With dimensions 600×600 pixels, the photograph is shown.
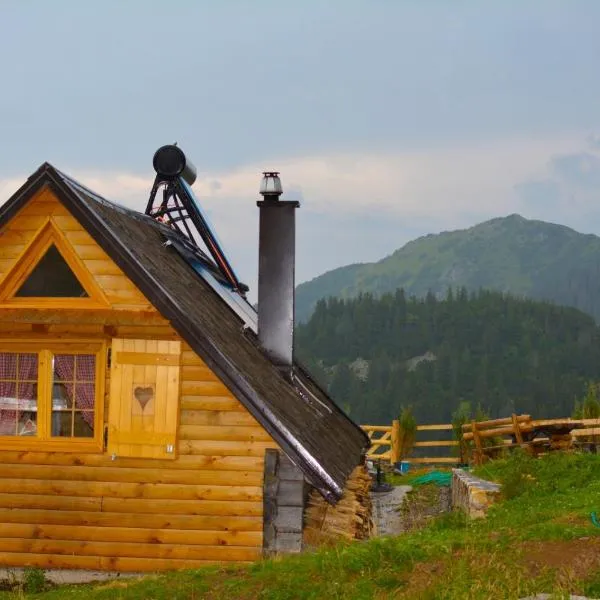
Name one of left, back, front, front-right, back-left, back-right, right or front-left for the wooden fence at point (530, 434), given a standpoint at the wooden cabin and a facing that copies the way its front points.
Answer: back-left

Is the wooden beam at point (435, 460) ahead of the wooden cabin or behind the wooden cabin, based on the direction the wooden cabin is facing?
behind

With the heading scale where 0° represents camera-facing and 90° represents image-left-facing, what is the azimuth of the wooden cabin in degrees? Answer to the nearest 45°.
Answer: approximately 0°

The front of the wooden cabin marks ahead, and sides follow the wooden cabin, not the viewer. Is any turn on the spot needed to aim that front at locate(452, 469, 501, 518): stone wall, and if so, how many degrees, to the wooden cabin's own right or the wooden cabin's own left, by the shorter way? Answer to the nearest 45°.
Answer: approximately 135° to the wooden cabin's own left
